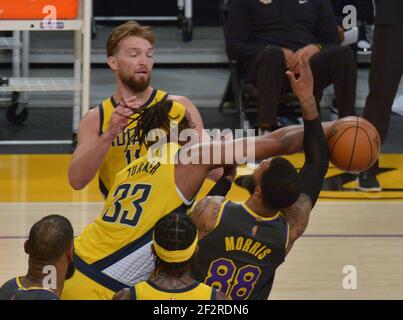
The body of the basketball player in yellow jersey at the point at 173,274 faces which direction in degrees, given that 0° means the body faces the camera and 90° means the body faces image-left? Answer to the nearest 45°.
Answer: approximately 180°

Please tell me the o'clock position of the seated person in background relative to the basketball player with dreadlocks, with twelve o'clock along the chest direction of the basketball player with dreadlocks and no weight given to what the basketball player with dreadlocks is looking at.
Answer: The seated person in background is roughly at 11 o'clock from the basketball player with dreadlocks.

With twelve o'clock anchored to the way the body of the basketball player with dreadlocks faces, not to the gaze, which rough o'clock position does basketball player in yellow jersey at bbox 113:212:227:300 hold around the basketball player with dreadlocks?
The basketball player in yellow jersey is roughly at 4 o'clock from the basketball player with dreadlocks.

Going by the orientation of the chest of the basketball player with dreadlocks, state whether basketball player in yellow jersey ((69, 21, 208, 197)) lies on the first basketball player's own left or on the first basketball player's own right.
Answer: on the first basketball player's own left

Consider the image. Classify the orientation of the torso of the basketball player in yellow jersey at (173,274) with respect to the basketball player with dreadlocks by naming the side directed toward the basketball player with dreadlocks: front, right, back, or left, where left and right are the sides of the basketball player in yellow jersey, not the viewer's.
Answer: front

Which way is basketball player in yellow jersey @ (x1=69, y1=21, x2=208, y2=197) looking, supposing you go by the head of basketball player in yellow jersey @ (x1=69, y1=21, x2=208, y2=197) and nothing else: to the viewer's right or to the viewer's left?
to the viewer's right

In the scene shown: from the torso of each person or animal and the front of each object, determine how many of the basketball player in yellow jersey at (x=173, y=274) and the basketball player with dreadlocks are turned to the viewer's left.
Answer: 0

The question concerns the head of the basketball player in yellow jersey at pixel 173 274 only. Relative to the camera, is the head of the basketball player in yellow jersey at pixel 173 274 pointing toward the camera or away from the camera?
away from the camera

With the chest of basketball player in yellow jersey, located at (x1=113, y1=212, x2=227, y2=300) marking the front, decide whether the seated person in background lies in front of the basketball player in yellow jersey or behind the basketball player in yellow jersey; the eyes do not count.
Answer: in front

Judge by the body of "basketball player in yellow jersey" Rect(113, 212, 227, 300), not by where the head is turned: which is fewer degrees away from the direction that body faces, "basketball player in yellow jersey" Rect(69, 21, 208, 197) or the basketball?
the basketball player in yellow jersey

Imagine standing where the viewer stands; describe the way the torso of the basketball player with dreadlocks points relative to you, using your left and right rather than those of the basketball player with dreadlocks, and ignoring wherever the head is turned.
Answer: facing away from the viewer and to the right of the viewer
